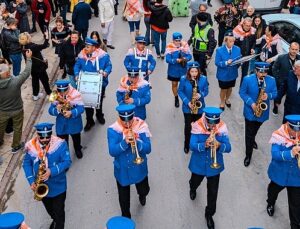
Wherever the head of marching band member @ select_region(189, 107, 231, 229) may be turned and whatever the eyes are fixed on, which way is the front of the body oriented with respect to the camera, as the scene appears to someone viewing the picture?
toward the camera

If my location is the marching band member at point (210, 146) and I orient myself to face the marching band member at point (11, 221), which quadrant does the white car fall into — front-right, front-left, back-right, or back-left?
back-right

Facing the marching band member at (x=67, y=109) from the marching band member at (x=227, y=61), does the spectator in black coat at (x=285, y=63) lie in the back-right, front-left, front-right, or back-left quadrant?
back-left

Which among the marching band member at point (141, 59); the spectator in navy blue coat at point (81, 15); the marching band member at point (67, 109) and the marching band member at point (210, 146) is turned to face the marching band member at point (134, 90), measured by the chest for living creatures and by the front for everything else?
the marching band member at point (141, 59)

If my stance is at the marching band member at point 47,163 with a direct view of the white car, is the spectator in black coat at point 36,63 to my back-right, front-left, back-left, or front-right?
front-left

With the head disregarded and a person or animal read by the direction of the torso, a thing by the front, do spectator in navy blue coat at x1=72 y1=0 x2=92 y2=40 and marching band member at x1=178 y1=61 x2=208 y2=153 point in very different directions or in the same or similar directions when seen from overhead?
very different directions

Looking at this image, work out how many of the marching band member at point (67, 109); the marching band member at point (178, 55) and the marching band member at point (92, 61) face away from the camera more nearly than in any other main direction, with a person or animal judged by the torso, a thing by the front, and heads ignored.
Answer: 0

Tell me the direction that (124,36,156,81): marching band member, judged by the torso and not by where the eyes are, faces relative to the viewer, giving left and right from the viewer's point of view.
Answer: facing the viewer

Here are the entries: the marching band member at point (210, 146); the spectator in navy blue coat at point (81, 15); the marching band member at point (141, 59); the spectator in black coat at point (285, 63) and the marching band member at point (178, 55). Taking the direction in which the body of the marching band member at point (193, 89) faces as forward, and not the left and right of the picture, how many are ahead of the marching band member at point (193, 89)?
1

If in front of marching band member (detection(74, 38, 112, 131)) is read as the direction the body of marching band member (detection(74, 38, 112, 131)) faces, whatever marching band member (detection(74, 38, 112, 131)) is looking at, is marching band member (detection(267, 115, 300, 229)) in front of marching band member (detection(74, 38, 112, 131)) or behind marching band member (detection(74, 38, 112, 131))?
in front

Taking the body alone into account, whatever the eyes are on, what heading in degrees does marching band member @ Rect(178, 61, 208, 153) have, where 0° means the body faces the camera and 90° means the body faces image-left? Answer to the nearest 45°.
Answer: approximately 0°

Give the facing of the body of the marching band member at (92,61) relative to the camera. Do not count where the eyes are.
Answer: toward the camera

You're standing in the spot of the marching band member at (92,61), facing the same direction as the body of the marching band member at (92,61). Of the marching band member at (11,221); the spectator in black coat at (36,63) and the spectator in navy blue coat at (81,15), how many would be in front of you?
1
